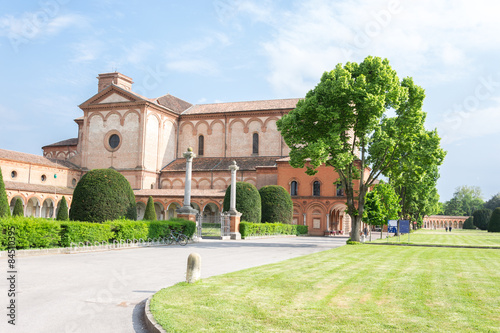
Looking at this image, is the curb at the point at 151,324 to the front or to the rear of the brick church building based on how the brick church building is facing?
to the front

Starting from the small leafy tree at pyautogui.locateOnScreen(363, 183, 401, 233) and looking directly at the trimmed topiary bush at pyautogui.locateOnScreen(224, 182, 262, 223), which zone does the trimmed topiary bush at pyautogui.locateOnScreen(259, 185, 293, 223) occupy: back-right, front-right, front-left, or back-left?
front-right

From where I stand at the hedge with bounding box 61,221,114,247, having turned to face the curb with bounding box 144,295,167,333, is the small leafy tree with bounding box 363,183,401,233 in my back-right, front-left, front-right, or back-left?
back-left

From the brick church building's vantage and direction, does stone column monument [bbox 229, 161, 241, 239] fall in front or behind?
in front

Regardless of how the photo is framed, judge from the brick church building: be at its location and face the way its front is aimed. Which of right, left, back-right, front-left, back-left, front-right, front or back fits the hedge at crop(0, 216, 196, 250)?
front-right

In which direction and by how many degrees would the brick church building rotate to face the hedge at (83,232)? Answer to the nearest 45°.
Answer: approximately 45° to its right

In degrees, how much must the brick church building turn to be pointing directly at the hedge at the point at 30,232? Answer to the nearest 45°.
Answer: approximately 45° to its right
